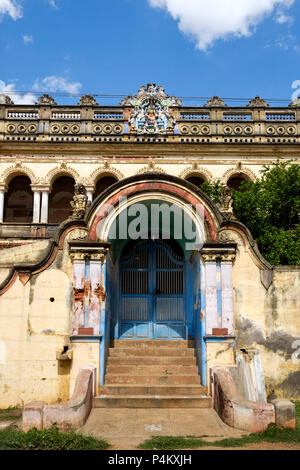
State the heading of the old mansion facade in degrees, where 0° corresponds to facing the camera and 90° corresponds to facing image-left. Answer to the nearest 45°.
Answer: approximately 0°
